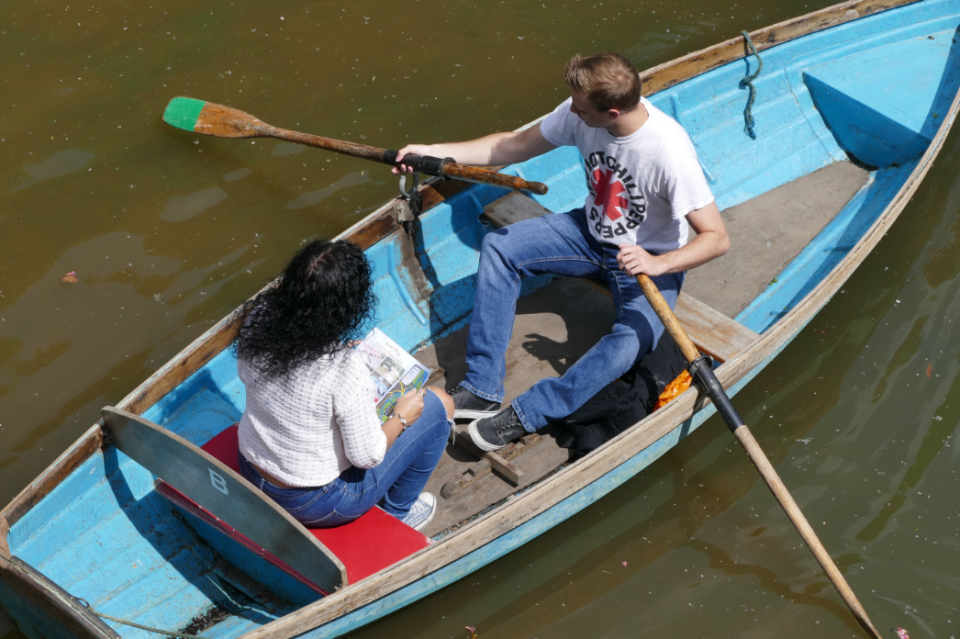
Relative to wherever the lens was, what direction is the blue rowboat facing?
facing away from the viewer and to the right of the viewer

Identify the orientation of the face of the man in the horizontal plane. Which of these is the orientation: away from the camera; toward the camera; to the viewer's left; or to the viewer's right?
to the viewer's left

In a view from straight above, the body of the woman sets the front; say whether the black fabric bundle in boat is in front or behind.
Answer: in front

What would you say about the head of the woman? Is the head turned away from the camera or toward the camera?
away from the camera

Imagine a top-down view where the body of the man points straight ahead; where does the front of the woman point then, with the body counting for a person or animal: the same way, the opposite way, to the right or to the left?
the opposite way

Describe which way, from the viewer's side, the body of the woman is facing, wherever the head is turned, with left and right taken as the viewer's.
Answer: facing away from the viewer and to the right of the viewer

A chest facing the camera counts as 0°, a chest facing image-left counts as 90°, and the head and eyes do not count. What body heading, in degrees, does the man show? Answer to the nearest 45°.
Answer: approximately 45°

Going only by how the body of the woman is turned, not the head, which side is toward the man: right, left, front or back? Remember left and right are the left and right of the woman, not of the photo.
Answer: front
